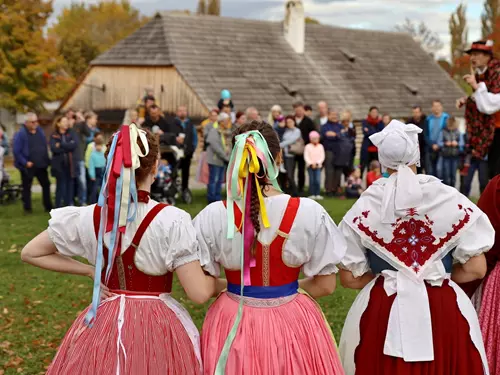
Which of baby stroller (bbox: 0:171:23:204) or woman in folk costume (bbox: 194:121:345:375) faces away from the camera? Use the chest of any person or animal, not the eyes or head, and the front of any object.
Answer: the woman in folk costume

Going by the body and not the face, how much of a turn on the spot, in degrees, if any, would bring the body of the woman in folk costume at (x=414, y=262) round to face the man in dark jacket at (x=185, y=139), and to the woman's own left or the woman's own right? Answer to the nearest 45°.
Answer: approximately 45° to the woman's own left

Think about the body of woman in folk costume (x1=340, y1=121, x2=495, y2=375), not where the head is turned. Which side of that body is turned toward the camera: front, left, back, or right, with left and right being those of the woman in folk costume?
back

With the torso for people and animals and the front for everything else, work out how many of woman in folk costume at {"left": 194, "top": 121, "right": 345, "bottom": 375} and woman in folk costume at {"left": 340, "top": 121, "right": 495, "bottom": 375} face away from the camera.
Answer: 2

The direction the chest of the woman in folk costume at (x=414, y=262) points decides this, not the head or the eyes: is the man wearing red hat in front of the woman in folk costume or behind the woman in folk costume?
in front

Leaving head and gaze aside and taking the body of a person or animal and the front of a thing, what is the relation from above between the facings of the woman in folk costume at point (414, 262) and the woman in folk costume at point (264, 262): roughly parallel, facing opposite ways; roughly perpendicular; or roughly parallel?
roughly parallel

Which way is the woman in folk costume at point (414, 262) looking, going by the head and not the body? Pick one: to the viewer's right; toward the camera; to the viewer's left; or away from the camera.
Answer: away from the camera

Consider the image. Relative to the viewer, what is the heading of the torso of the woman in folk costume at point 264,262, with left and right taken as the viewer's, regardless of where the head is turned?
facing away from the viewer

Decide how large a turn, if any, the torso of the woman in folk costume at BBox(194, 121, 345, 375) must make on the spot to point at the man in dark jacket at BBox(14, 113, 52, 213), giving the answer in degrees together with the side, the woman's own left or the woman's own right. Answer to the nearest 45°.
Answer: approximately 45° to the woman's own left

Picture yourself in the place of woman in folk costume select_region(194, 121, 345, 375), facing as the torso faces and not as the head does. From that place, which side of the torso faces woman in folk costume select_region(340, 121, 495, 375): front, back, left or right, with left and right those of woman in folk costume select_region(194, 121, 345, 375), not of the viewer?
right
